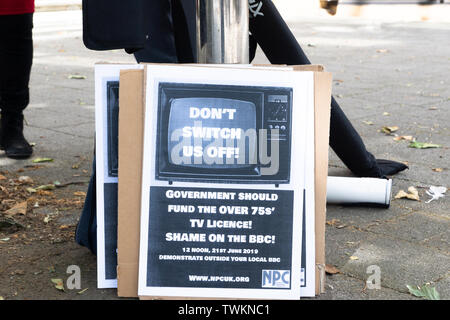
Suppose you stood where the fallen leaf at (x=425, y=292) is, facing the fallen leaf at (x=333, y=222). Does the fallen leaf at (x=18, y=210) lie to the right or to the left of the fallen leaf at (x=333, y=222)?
left

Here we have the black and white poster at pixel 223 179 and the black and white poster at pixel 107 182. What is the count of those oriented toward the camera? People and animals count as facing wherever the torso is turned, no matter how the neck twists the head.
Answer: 2

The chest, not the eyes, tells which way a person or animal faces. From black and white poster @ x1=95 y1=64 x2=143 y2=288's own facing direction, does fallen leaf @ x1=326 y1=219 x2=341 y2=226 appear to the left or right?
on its left

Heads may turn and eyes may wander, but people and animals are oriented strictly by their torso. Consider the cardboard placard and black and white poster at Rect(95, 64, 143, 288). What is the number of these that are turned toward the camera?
2

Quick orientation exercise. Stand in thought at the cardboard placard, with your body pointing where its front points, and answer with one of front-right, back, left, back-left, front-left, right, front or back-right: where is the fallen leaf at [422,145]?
back-left

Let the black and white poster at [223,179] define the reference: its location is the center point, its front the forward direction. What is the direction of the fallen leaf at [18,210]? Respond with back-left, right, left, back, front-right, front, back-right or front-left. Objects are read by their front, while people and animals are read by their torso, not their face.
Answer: back-right

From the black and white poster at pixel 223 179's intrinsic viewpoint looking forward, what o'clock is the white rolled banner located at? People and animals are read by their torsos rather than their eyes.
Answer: The white rolled banner is roughly at 7 o'clock from the black and white poster.

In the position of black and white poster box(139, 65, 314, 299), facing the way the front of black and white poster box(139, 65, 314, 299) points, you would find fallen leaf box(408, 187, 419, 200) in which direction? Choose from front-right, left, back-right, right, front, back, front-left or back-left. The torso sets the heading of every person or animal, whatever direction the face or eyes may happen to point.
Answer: back-left

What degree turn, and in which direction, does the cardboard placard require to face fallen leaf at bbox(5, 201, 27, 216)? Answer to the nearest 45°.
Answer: approximately 135° to its right

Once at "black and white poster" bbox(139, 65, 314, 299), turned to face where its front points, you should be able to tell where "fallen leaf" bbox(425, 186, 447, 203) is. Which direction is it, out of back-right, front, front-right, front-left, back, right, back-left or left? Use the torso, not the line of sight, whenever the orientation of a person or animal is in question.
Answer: back-left
